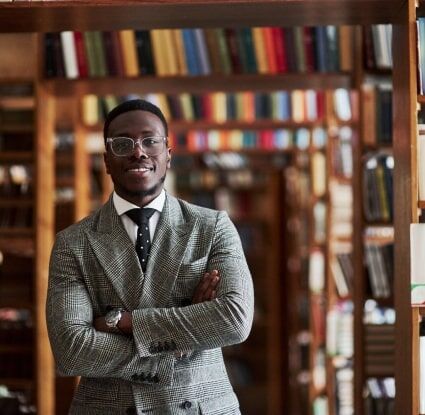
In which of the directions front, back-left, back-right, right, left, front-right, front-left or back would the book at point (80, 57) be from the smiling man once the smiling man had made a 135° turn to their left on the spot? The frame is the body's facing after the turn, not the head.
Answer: front-left

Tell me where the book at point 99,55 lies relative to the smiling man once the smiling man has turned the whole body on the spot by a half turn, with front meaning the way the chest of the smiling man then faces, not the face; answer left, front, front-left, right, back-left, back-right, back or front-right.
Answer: front

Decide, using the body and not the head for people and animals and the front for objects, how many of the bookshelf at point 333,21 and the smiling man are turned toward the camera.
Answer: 2

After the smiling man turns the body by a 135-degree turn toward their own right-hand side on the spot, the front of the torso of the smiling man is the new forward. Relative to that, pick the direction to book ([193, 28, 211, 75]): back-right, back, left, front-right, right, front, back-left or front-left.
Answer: front-right

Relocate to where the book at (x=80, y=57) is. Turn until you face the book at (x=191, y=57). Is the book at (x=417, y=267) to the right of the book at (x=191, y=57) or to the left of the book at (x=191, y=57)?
right

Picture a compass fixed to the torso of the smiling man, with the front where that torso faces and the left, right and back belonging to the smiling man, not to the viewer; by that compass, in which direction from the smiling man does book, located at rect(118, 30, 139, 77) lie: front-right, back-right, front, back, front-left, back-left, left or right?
back

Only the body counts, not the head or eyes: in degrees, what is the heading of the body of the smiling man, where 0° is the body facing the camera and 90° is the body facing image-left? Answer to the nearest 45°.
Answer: approximately 0°

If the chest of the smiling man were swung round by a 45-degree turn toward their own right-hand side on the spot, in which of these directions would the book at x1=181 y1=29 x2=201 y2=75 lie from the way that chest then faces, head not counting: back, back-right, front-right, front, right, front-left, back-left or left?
back-right

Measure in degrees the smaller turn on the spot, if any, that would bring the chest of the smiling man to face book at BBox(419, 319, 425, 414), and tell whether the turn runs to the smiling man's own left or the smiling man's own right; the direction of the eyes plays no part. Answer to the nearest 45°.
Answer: approximately 90° to the smiling man's own left
